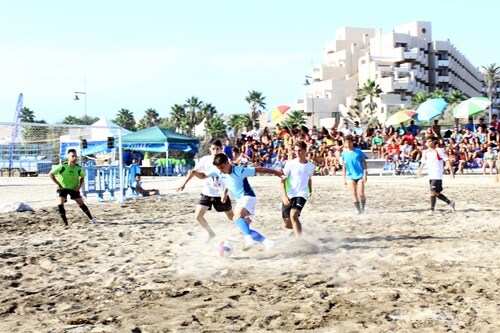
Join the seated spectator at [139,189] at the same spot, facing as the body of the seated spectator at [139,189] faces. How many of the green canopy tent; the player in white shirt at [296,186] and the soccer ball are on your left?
1

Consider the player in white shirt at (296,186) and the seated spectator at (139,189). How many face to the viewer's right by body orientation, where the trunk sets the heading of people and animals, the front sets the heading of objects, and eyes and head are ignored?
1

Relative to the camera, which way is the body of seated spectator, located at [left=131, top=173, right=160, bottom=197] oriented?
to the viewer's right

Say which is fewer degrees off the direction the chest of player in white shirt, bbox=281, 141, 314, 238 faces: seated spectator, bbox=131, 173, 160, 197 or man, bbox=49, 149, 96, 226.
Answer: the man

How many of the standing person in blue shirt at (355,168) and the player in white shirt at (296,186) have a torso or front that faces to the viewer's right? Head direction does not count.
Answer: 0

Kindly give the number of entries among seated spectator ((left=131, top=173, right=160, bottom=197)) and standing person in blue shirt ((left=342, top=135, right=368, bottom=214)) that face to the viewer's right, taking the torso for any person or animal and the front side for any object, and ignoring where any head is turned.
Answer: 1

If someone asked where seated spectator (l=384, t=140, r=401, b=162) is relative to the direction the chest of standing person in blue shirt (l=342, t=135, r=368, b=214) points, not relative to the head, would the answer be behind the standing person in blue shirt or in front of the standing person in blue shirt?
behind

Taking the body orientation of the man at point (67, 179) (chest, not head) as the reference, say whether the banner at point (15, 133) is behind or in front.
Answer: behind

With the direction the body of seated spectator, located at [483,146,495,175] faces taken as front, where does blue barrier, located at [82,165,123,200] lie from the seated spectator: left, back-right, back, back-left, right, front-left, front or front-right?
front-right

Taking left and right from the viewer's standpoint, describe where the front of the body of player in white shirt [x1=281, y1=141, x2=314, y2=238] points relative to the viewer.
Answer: facing the viewer and to the left of the viewer

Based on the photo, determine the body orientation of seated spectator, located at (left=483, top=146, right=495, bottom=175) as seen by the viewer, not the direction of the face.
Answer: toward the camera
